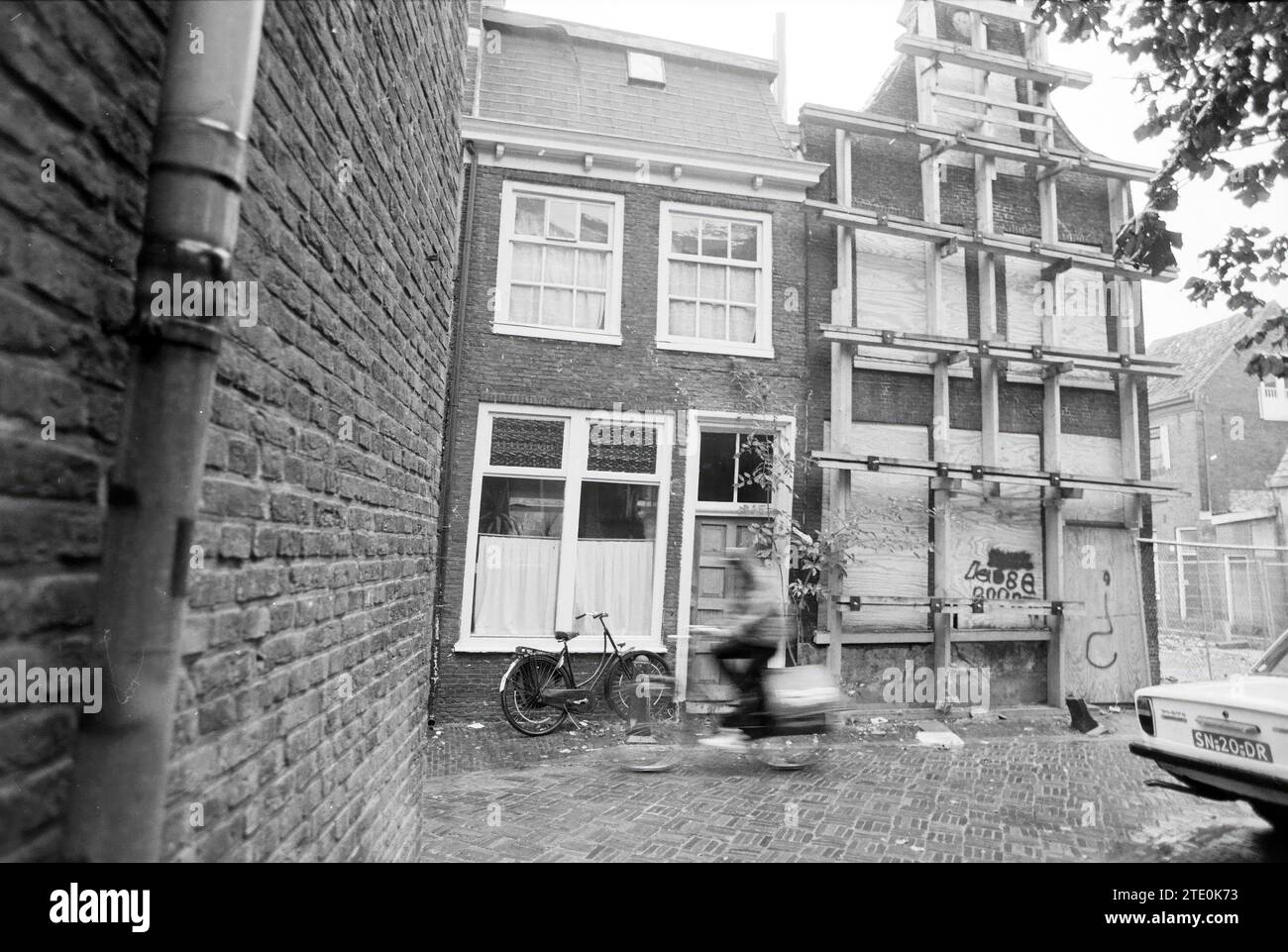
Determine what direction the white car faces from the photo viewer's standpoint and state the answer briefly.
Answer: facing away from the viewer and to the right of the viewer

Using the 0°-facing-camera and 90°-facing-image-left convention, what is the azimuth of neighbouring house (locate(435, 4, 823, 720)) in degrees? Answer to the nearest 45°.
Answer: approximately 0°

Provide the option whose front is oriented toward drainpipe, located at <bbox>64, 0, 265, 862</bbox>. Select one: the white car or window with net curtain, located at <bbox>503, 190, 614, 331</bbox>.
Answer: the window with net curtain

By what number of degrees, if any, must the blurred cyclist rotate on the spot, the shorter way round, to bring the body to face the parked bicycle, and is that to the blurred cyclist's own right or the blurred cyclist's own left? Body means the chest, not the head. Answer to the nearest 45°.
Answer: approximately 45° to the blurred cyclist's own right

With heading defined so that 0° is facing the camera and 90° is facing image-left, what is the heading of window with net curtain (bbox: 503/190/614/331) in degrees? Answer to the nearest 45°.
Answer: approximately 0°

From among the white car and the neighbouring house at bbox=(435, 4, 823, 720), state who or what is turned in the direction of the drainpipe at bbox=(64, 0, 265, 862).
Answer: the neighbouring house

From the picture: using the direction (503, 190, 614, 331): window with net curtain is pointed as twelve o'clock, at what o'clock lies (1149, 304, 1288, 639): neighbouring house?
The neighbouring house is roughly at 8 o'clock from the window with net curtain.

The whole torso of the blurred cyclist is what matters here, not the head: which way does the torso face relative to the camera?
to the viewer's left

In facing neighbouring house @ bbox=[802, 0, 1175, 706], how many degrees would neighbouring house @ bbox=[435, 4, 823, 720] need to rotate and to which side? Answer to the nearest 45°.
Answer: approximately 90° to its left
